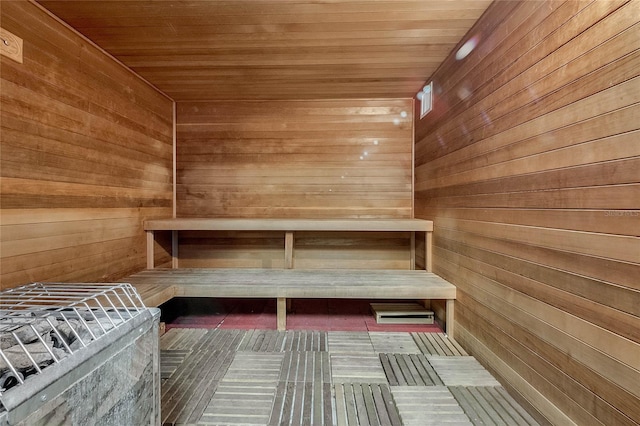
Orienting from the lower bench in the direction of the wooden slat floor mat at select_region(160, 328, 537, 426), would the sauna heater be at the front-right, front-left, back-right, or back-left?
front-right

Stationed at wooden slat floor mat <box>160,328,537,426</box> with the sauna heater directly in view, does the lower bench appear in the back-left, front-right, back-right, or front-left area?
back-right

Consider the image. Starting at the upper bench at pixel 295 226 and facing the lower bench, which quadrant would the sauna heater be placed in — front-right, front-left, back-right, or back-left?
front-right

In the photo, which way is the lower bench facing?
toward the camera

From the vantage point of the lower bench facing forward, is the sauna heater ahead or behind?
ahead

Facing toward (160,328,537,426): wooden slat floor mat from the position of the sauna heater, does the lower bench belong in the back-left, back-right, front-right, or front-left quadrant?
front-left

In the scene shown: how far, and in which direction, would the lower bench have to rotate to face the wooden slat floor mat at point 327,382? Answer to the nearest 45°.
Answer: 0° — it already faces it
